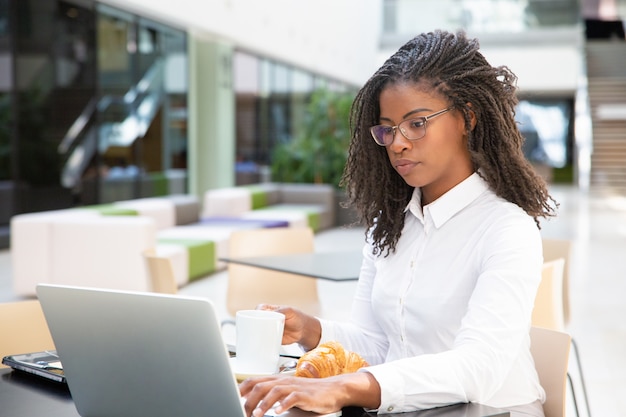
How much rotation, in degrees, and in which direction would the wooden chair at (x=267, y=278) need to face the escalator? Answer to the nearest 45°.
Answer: approximately 180°

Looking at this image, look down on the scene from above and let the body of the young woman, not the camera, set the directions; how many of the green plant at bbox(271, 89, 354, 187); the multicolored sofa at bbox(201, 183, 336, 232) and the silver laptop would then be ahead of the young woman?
1

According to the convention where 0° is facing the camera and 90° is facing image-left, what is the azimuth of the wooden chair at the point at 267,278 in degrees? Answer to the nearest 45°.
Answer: approximately 0°

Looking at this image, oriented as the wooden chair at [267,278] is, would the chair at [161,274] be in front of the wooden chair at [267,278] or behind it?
in front

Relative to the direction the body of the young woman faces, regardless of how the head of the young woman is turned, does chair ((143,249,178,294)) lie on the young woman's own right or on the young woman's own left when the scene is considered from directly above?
on the young woman's own right

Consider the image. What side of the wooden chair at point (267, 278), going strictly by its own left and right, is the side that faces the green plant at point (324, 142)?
back

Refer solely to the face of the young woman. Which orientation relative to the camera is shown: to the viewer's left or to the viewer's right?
to the viewer's left

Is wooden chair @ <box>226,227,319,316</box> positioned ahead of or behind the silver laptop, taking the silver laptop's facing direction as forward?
ahead

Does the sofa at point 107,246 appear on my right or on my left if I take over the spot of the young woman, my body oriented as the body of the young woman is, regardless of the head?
on my right

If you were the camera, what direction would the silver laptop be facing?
facing away from the viewer and to the right of the viewer
